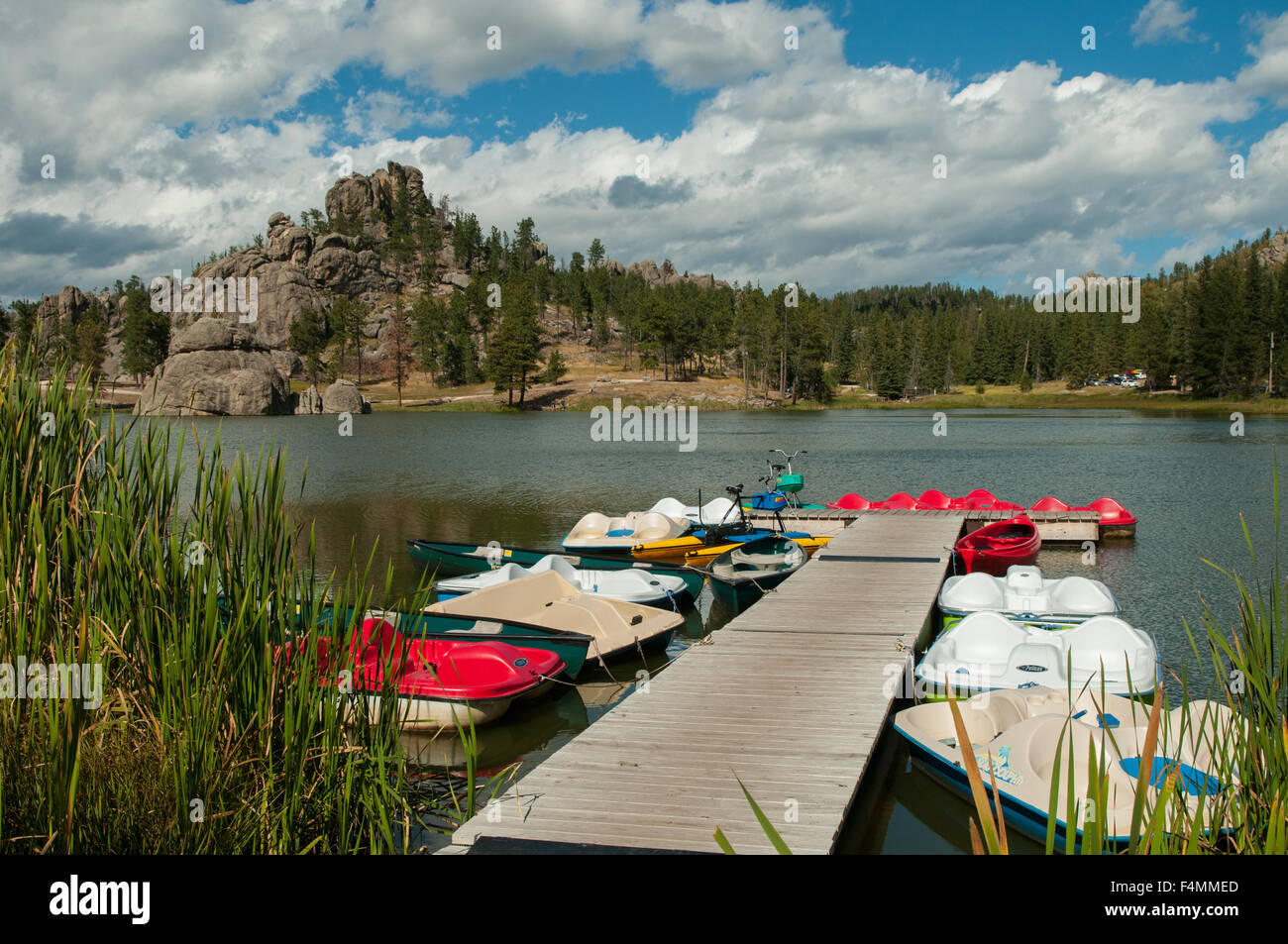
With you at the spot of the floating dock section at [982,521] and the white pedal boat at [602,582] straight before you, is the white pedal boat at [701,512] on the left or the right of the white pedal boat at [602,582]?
right

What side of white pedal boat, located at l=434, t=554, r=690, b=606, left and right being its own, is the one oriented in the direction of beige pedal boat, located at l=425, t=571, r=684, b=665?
right

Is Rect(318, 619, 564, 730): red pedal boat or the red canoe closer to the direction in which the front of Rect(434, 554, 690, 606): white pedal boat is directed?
the red canoe

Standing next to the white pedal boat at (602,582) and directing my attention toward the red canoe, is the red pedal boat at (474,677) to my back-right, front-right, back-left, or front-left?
back-right

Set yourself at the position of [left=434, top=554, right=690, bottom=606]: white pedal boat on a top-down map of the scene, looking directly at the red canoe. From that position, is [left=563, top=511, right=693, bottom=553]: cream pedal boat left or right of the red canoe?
left

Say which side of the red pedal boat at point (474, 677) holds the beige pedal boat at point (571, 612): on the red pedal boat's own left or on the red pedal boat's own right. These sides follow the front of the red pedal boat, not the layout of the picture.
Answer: on the red pedal boat's own left

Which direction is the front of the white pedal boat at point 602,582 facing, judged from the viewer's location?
facing to the right of the viewer

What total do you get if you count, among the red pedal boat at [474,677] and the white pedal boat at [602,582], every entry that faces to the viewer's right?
2

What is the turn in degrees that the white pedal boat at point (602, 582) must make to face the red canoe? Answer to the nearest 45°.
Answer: approximately 45° to its left

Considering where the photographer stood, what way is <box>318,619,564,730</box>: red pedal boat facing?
facing to the right of the viewer
